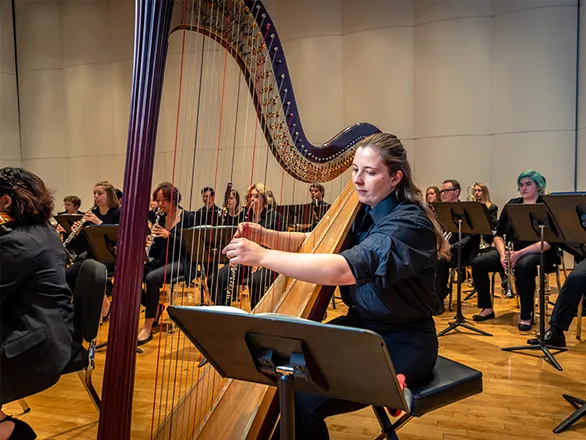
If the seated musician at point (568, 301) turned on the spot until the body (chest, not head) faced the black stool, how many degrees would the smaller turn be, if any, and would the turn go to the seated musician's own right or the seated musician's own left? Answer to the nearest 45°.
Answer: approximately 45° to the seated musician's own left

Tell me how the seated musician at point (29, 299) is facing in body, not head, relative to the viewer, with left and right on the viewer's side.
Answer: facing to the left of the viewer

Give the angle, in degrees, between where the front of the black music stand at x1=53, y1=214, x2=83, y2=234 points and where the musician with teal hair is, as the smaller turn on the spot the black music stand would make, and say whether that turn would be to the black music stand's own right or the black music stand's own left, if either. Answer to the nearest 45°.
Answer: approximately 135° to the black music stand's own right

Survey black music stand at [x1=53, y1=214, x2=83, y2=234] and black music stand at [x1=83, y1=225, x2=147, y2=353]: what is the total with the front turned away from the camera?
2

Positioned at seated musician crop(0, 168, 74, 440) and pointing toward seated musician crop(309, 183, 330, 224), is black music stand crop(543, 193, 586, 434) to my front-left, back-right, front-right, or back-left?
front-right

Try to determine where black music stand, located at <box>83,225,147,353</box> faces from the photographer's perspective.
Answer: facing away from the viewer

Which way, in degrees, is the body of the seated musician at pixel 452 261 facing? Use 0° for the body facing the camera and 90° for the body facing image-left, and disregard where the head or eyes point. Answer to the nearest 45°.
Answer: approximately 45°

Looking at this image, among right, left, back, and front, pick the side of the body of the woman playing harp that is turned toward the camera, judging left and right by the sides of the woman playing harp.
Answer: left

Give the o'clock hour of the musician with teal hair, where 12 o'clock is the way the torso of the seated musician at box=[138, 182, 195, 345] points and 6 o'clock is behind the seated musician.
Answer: The musician with teal hair is roughly at 8 o'clock from the seated musician.

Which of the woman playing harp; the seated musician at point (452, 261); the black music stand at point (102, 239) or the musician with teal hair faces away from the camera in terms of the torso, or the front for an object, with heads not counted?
the black music stand

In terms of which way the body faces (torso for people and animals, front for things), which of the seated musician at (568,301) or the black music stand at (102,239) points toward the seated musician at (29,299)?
the seated musician at (568,301)
